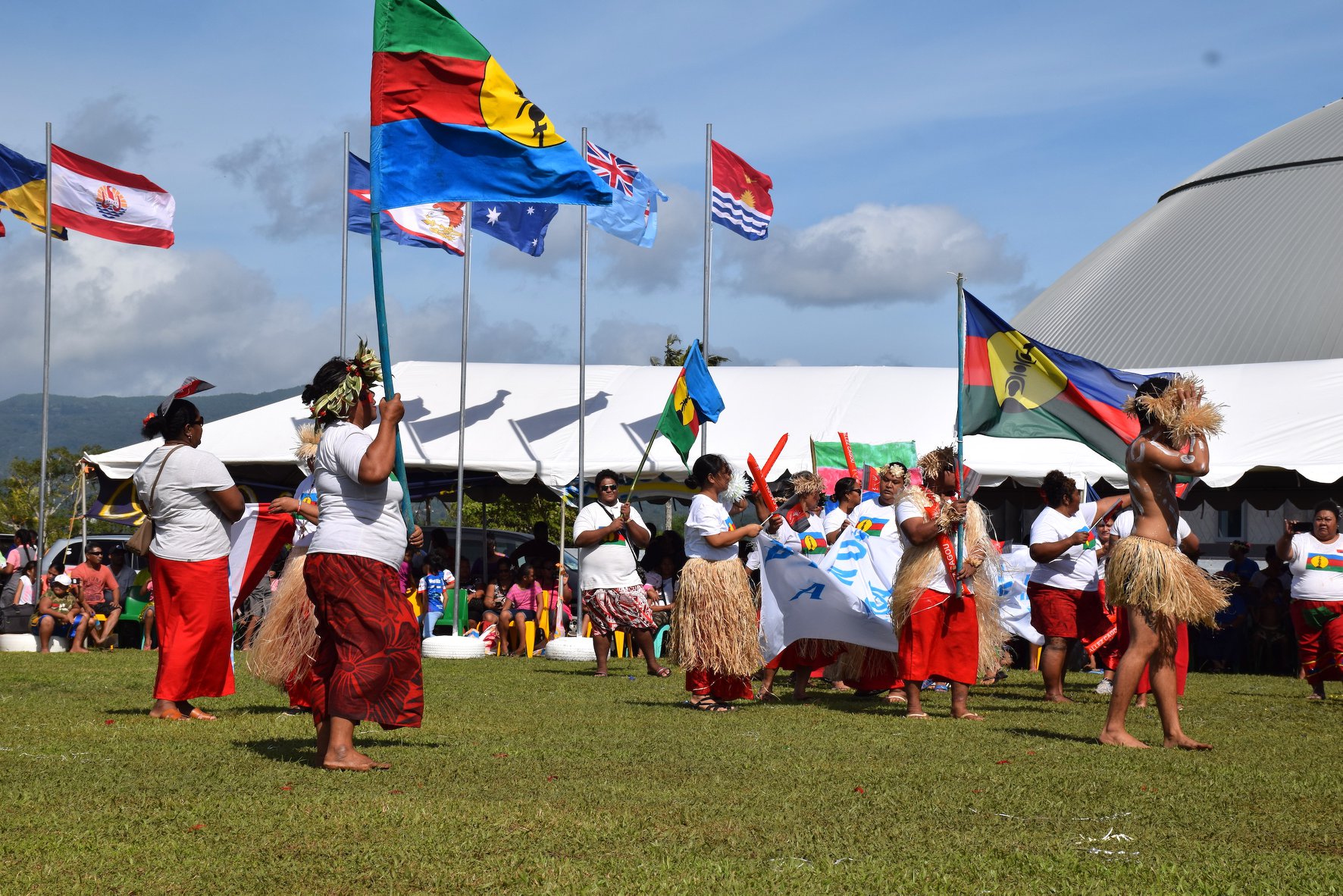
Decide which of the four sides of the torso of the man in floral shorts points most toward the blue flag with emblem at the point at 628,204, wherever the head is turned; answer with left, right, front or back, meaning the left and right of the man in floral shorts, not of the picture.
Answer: back

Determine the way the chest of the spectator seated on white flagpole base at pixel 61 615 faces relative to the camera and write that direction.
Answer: toward the camera

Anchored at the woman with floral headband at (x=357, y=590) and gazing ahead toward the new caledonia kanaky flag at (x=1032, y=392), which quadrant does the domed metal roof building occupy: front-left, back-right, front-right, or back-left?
front-left

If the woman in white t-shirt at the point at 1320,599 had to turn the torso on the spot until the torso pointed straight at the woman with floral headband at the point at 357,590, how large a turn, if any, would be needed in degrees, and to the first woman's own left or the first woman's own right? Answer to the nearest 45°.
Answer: approximately 45° to the first woman's own right

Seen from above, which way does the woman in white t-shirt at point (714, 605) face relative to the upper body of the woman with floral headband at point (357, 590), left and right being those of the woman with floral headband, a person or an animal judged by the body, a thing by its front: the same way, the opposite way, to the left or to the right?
the same way

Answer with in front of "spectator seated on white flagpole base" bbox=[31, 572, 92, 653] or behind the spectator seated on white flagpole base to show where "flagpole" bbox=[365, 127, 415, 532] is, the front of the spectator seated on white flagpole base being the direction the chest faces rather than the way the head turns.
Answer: in front

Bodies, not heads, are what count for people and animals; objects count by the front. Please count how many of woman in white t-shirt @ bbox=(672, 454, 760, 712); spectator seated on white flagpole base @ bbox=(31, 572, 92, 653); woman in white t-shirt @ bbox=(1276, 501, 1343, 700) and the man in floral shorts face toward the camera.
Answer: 3

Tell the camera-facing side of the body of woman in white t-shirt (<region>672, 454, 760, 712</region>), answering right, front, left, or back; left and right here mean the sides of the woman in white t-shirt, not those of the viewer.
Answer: right

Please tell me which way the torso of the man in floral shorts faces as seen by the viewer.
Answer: toward the camera

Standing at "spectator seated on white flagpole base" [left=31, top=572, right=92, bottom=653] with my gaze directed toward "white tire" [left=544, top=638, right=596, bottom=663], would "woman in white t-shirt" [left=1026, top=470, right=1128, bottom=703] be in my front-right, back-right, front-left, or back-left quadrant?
front-right

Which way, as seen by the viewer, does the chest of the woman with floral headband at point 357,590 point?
to the viewer's right

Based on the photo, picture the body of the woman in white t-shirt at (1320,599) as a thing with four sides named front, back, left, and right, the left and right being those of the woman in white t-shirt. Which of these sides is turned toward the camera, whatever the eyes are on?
front

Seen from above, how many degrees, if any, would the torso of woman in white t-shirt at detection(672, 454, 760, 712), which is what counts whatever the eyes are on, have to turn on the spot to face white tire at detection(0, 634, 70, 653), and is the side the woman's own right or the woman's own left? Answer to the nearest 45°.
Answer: approximately 135° to the woman's own left

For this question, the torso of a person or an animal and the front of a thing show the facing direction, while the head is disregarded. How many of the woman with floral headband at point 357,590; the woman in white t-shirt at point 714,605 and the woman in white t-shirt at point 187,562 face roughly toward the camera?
0

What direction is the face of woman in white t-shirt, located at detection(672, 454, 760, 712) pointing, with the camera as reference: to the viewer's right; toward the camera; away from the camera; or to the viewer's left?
to the viewer's right
